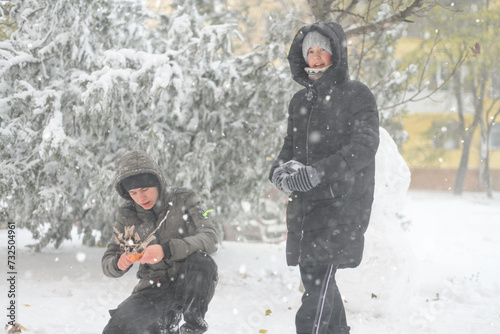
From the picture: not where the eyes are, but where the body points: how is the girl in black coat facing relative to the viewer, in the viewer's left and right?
facing the viewer and to the left of the viewer

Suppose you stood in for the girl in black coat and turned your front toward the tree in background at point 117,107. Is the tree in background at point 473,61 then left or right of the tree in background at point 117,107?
right

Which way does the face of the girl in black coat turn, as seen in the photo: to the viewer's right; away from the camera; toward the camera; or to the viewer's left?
toward the camera

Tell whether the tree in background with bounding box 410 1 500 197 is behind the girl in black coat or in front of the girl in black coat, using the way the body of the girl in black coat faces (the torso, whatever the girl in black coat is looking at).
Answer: behind

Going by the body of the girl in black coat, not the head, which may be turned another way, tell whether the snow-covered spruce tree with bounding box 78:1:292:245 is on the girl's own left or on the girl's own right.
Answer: on the girl's own right

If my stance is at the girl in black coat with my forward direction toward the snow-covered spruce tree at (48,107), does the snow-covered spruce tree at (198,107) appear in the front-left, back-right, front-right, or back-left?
front-right

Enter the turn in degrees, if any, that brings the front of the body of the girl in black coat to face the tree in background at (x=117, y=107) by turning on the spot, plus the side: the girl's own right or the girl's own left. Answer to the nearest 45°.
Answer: approximately 90° to the girl's own right

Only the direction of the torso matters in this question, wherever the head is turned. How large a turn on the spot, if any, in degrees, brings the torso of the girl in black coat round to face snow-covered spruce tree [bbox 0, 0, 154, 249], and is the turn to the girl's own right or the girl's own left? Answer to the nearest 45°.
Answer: approximately 90° to the girl's own right
